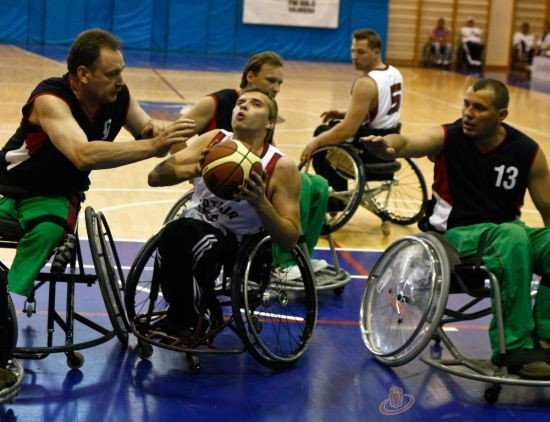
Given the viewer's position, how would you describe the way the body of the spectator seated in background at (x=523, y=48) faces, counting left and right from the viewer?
facing the viewer

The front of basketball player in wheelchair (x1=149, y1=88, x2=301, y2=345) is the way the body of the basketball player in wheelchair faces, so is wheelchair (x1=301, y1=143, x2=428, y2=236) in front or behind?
behind

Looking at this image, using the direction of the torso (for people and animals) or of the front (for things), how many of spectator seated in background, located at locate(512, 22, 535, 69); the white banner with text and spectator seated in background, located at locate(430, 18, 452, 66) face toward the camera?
3

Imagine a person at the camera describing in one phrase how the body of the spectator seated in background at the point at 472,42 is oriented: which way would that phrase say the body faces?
toward the camera

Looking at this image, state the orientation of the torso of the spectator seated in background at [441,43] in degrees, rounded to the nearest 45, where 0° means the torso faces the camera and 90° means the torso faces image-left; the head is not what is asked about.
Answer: approximately 0°

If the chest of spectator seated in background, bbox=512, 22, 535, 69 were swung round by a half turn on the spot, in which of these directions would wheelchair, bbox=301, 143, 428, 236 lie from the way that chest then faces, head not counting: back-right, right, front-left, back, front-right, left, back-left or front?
back

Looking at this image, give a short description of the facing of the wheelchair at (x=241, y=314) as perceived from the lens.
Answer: facing the viewer and to the left of the viewer

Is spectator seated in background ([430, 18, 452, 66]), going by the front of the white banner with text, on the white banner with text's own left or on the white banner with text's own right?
on the white banner with text's own left

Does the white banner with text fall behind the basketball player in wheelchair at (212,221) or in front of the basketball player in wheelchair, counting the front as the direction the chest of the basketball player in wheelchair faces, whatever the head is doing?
behind

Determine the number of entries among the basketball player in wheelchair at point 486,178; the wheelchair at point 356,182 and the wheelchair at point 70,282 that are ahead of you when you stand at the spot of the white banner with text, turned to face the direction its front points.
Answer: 3

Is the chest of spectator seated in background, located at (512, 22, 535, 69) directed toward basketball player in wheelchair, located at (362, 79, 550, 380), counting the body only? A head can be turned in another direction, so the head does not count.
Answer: yes

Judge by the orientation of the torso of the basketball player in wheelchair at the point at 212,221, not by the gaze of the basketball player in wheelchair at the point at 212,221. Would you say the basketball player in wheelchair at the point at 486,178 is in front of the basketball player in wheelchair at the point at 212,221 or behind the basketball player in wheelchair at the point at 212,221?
behind

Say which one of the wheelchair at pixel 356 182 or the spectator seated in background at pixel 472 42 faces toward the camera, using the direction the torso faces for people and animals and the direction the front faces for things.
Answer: the spectator seated in background
